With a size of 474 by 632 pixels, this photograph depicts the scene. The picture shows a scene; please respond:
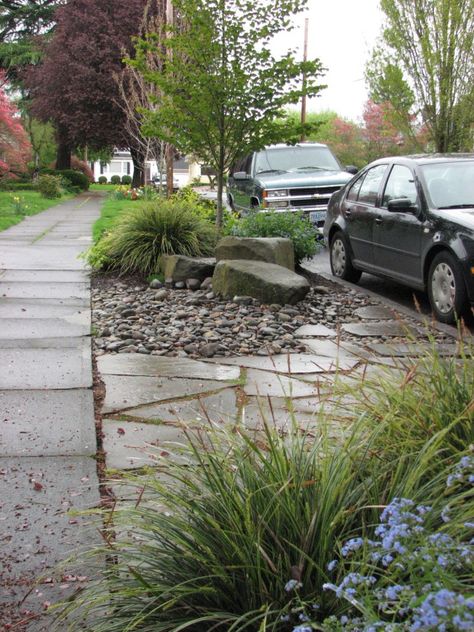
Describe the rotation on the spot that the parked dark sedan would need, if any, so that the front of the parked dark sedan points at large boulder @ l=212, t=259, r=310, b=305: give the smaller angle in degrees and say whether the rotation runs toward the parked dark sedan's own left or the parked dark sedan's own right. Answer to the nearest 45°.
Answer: approximately 90° to the parked dark sedan's own right

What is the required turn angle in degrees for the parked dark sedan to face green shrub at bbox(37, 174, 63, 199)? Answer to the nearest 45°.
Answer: approximately 180°

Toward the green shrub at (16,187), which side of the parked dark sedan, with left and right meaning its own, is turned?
back

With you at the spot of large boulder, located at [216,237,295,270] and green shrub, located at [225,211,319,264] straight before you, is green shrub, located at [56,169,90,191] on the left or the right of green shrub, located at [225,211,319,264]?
left

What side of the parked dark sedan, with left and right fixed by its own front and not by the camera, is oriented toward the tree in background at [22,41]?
back
